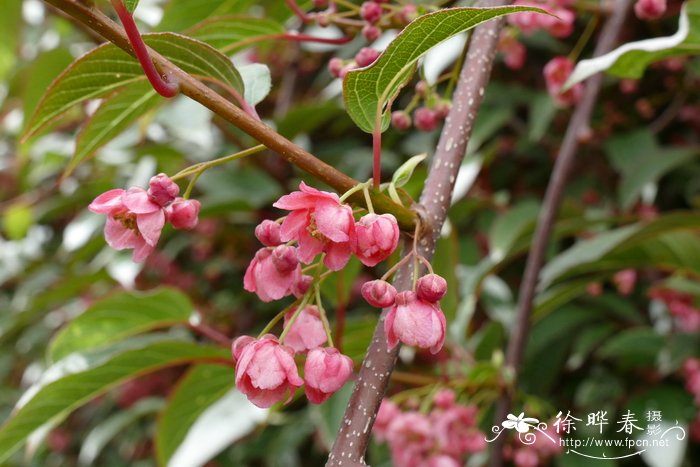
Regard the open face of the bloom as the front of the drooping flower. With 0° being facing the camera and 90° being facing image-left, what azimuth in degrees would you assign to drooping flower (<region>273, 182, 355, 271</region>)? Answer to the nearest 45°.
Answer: approximately 45°

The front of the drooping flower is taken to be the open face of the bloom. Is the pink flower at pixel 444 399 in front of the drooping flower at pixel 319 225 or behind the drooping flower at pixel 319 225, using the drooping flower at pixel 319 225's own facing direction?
behind

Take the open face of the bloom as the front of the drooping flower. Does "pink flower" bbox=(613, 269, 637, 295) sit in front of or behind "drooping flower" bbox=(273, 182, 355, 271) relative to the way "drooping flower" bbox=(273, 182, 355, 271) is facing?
behind

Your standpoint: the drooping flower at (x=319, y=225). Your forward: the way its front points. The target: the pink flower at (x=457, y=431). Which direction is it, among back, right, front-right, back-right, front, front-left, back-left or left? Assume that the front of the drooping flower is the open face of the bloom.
back

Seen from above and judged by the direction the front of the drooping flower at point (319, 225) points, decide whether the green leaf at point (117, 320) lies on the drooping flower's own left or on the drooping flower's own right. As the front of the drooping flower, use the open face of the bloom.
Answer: on the drooping flower's own right
